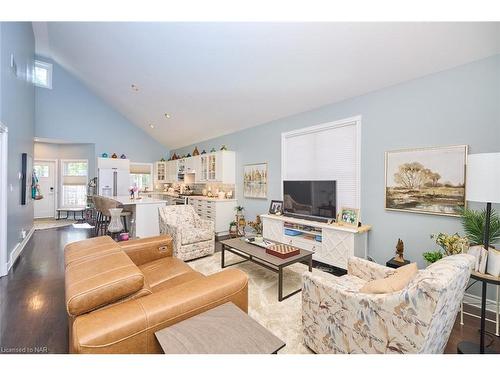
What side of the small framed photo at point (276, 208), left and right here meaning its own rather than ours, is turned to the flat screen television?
left

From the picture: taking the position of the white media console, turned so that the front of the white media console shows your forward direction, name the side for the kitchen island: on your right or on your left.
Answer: on your right

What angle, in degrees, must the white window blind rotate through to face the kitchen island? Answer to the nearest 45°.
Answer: approximately 45° to its right

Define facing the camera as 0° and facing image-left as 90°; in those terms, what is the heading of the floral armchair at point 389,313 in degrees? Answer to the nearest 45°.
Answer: approximately 135°

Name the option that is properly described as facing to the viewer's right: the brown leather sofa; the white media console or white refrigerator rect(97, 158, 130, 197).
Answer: the brown leather sofa

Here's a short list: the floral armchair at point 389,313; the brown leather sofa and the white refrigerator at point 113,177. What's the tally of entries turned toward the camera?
1

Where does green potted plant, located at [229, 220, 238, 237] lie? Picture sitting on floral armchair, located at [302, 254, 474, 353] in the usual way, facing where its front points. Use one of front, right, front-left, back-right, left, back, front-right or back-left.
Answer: front

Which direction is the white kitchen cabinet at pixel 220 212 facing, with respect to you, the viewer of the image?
facing the viewer and to the left of the viewer

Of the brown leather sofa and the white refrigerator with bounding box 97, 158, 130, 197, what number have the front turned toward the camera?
1

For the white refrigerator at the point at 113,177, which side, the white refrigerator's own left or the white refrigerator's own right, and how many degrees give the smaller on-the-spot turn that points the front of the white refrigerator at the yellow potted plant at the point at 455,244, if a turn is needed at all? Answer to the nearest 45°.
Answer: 0° — it already faces it

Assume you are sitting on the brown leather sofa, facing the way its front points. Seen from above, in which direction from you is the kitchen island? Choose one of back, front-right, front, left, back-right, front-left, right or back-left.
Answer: left

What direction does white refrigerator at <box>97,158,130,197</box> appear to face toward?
toward the camera

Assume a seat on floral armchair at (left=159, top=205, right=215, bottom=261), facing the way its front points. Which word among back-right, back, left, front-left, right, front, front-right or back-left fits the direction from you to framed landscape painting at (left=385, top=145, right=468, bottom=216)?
front

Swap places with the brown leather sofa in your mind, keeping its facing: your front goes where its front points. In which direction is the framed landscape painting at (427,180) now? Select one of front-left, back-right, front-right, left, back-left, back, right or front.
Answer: front

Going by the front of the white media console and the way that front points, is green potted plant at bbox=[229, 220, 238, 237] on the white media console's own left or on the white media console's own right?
on the white media console's own right
